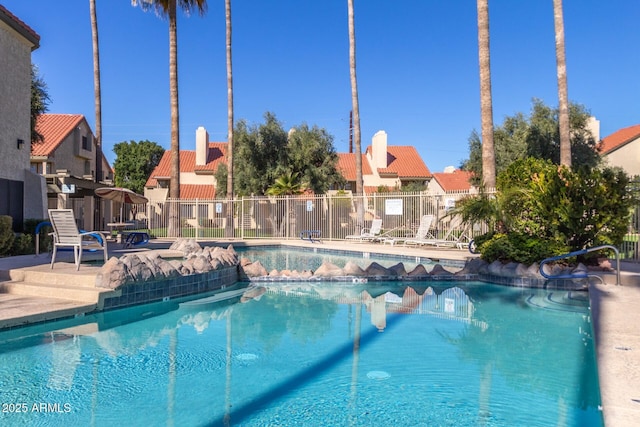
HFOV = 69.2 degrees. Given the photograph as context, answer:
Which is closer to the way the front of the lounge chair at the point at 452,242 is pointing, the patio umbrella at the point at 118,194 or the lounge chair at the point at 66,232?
the patio umbrella

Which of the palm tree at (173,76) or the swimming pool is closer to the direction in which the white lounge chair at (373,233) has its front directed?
the palm tree

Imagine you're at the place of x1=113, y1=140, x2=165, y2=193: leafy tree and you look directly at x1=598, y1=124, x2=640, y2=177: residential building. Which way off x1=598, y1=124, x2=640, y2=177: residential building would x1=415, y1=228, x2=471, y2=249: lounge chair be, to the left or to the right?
right

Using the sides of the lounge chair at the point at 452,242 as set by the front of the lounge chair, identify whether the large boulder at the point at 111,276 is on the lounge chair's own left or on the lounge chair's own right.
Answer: on the lounge chair's own left

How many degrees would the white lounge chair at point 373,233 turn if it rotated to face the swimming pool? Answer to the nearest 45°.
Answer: approximately 90° to its left
